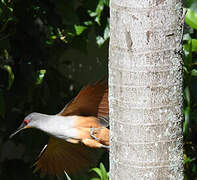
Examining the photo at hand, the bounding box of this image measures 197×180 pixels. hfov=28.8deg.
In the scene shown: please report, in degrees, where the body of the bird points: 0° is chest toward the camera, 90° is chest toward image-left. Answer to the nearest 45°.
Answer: approximately 90°
